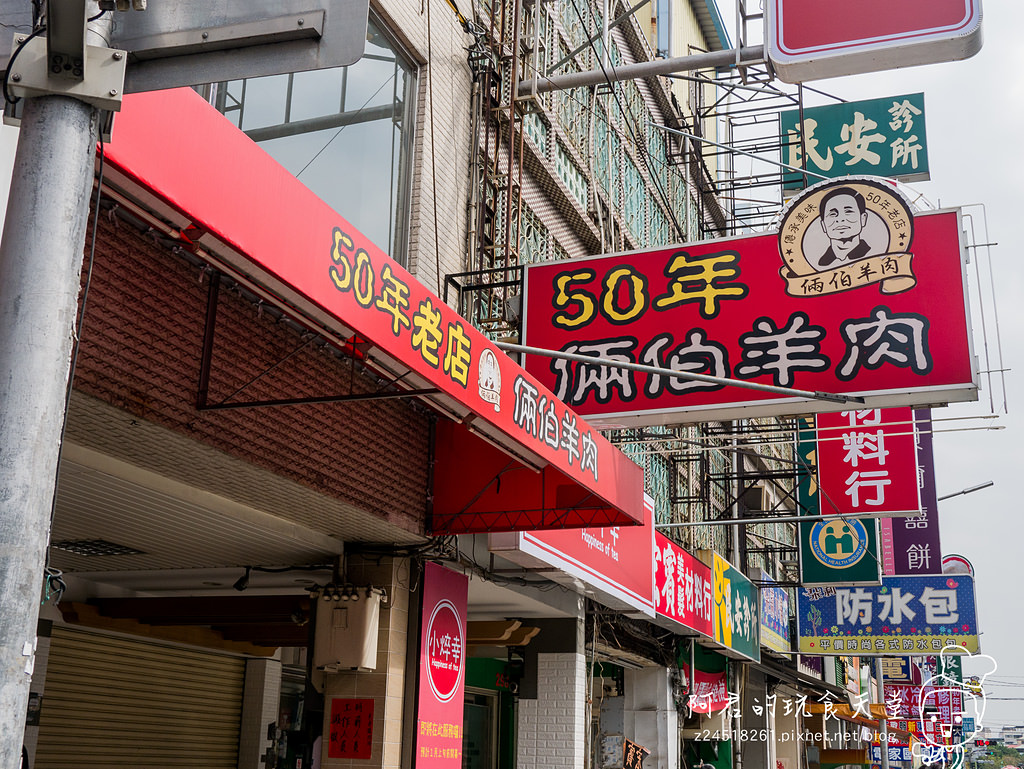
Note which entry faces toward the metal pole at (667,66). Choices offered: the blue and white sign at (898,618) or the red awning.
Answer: the blue and white sign

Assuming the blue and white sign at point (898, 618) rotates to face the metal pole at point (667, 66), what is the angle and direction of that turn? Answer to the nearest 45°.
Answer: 0° — it already faces it

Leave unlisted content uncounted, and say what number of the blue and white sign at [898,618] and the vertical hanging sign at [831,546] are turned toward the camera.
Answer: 2

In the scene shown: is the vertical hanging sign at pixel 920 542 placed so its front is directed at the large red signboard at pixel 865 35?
yes

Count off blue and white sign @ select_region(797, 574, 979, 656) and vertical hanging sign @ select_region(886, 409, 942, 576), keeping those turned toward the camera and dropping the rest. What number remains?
2

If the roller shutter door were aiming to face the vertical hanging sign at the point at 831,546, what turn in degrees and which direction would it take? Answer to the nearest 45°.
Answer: approximately 45° to its left

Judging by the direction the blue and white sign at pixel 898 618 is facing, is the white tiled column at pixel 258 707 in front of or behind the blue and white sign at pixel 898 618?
in front

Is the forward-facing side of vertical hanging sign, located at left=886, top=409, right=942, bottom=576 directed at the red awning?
yes

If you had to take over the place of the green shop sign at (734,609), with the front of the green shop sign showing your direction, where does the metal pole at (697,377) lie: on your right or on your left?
on your right

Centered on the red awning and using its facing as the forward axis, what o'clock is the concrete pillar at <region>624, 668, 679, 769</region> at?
The concrete pillar is roughly at 8 o'clock from the red awning.

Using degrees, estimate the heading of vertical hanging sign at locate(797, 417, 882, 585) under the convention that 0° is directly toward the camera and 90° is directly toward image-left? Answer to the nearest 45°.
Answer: approximately 0°
